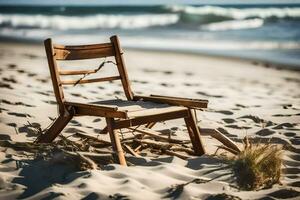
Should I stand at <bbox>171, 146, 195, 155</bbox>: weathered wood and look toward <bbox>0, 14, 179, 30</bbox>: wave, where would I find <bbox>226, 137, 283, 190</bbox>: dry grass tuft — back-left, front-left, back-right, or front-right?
back-right

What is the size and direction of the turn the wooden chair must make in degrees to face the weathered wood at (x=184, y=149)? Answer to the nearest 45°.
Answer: approximately 45° to its left

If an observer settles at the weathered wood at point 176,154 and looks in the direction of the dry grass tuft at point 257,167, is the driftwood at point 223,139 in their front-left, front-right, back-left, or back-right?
front-left

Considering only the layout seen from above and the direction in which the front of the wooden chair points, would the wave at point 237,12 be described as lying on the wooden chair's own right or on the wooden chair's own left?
on the wooden chair's own left

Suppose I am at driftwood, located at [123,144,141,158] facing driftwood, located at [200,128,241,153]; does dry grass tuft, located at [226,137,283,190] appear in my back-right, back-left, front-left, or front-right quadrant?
front-right

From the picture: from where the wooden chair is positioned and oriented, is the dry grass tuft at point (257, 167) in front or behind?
in front

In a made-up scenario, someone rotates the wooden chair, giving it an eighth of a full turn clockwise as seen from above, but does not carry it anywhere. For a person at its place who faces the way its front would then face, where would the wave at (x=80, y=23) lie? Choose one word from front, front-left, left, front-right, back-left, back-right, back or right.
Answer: back

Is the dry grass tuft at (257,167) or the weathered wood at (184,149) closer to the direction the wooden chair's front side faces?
the dry grass tuft

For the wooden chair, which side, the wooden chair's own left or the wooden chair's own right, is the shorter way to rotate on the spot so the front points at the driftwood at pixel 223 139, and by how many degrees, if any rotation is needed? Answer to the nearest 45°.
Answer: approximately 45° to the wooden chair's own left

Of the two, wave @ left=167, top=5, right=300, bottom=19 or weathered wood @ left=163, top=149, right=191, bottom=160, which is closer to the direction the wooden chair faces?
the weathered wood
